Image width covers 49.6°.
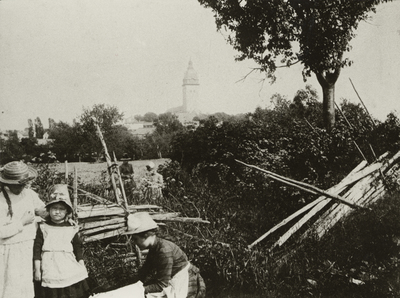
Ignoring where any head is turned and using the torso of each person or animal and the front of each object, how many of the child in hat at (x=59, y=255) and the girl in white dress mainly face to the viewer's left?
0

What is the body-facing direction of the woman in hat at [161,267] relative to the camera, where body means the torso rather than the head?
to the viewer's left

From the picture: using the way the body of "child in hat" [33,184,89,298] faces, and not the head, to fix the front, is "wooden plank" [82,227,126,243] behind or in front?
behind

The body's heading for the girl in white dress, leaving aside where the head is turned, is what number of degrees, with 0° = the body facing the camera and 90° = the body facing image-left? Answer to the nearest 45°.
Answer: approximately 315°

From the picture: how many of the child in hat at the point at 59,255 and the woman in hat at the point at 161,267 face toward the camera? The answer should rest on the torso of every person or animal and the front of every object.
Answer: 1

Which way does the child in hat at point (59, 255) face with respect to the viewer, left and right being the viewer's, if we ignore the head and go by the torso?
facing the viewer

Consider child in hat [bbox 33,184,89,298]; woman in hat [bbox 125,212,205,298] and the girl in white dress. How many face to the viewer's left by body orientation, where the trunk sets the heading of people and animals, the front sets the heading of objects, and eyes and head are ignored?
1

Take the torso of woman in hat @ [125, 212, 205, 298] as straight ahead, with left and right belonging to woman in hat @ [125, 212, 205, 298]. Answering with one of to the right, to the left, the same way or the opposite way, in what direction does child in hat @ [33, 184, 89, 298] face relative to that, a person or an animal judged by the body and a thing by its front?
to the left

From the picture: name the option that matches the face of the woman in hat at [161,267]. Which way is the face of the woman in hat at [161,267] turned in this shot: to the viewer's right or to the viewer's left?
to the viewer's left

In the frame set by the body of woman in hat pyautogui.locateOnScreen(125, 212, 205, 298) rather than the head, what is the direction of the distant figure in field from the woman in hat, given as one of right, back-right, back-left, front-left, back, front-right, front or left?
right

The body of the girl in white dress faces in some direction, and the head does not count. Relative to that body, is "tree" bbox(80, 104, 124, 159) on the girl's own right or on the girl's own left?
on the girl's own left

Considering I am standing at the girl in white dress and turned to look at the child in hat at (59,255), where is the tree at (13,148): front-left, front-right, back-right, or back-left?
back-left

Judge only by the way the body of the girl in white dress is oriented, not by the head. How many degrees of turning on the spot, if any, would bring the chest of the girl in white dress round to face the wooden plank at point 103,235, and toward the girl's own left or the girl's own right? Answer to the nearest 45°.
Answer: approximately 90° to the girl's own left
